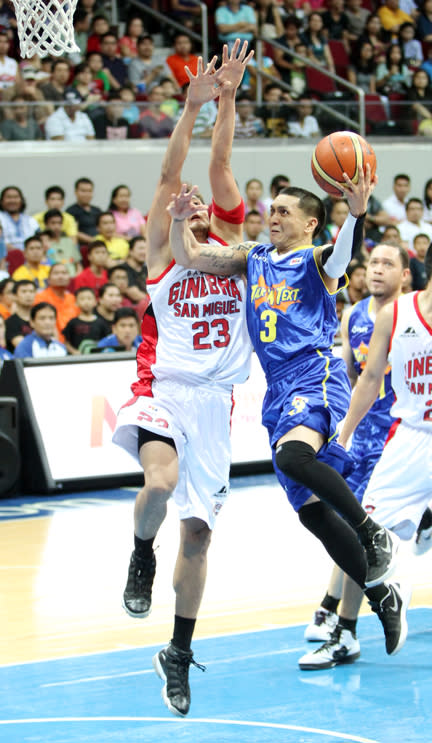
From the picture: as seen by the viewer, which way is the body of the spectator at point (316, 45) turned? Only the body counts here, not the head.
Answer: toward the camera

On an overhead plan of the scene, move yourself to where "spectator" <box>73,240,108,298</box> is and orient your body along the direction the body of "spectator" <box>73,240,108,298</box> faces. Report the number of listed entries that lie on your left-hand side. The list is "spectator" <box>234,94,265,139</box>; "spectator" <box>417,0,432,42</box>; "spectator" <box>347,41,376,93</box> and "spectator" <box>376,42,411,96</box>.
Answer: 4

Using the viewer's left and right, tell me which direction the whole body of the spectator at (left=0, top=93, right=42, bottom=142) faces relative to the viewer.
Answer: facing the viewer

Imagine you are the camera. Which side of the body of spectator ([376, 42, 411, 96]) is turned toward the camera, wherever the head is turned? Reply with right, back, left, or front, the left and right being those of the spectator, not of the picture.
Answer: front

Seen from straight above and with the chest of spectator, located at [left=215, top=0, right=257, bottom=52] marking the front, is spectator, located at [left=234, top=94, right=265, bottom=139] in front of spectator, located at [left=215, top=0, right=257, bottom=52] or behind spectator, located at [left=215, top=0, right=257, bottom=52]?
in front

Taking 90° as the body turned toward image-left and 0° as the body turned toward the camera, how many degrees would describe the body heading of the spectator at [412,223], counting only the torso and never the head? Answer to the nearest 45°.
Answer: approximately 0°

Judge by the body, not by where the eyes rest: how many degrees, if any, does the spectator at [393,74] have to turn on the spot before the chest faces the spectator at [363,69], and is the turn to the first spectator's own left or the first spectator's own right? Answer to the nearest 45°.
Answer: approximately 90° to the first spectator's own right

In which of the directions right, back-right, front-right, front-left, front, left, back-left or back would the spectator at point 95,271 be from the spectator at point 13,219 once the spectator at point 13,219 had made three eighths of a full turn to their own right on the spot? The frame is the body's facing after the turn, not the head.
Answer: back

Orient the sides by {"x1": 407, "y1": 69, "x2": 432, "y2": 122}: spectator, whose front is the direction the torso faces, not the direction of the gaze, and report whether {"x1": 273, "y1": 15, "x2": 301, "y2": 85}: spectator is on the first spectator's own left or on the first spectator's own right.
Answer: on the first spectator's own right

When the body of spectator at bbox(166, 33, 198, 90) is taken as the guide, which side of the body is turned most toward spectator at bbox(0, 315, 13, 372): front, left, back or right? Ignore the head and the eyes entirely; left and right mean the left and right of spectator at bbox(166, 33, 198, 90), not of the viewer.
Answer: front

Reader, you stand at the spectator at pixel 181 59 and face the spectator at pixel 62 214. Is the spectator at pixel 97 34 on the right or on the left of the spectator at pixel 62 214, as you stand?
right

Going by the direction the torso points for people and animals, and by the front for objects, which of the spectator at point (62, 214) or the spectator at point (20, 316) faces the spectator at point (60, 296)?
the spectator at point (62, 214)
